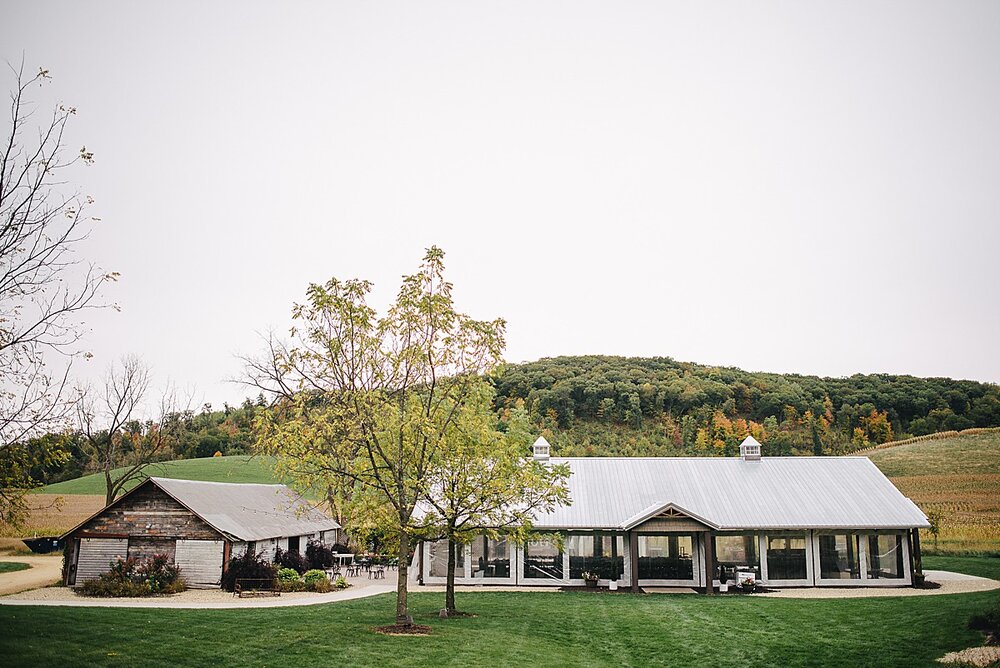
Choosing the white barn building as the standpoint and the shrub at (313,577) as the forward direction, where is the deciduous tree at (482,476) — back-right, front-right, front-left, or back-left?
front-left

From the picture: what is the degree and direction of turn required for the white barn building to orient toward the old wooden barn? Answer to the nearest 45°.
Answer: approximately 90° to its right

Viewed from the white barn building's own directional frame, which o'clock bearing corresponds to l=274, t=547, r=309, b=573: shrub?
The shrub is roughly at 3 o'clock from the white barn building.

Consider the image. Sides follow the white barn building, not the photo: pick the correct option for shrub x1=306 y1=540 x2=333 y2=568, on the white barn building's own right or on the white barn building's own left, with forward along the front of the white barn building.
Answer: on the white barn building's own right

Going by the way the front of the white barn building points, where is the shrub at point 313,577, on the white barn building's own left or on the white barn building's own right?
on the white barn building's own right

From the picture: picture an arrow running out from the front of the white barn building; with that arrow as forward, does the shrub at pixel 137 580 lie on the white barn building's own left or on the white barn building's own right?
on the white barn building's own right

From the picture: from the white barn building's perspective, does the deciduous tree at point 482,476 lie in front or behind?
in front

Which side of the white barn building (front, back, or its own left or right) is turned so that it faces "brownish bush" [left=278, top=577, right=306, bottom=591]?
right

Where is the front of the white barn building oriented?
toward the camera

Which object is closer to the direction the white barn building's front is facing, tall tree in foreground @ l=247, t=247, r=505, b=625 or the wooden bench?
the tall tree in foreground

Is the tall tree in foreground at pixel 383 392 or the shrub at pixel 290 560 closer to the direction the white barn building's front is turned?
the tall tree in foreground
